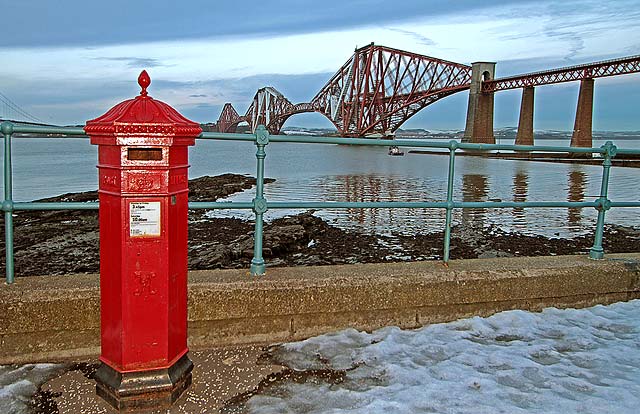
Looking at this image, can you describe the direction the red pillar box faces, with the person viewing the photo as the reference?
facing the viewer
